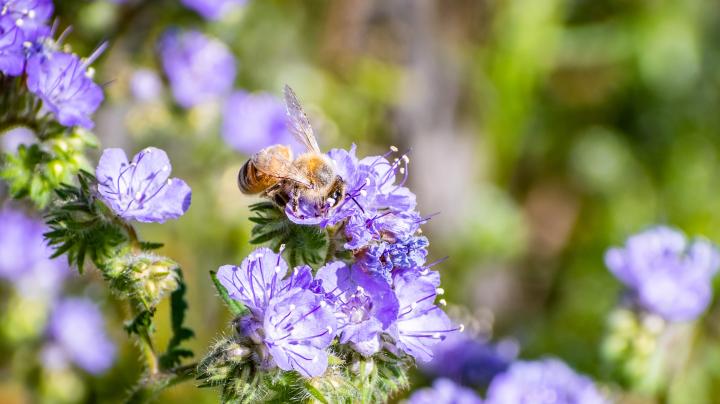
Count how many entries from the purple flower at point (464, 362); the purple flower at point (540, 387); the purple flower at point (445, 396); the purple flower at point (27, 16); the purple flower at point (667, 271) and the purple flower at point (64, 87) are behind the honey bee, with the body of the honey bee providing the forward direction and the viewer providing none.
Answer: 2

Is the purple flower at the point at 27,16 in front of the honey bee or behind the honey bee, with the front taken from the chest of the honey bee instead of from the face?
behind

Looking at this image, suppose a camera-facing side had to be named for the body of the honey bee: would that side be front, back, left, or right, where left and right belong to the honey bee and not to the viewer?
right

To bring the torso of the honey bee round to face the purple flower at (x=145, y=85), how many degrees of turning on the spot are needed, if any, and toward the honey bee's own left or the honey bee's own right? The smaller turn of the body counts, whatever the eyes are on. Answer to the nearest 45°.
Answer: approximately 135° to the honey bee's own left

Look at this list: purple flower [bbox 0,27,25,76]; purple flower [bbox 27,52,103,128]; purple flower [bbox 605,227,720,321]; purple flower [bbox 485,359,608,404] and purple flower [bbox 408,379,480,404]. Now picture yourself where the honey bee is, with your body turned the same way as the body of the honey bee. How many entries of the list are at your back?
2

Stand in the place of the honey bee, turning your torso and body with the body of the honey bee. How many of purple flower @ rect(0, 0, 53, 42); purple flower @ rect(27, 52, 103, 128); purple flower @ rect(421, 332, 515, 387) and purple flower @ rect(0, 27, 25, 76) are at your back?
3

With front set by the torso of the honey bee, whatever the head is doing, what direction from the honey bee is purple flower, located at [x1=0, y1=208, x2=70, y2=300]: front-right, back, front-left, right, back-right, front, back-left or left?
back-left

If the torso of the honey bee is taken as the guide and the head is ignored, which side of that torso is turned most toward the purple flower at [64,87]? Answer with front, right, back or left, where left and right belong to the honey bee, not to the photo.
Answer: back

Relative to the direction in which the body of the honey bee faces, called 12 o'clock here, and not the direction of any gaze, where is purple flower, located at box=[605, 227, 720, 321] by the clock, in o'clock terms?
The purple flower is roughly at 11 o'clock from the honey bee.

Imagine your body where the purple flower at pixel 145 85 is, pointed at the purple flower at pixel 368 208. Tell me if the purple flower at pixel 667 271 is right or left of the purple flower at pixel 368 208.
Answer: left

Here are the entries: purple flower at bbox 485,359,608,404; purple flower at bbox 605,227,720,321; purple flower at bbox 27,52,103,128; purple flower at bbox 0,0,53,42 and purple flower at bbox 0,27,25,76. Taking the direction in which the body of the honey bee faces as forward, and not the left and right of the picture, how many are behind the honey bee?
3

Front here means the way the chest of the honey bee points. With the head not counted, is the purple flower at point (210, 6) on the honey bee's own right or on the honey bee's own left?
on the honey bee's own left
